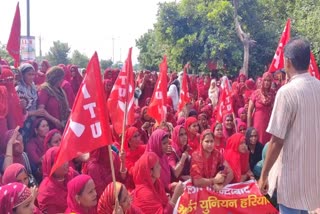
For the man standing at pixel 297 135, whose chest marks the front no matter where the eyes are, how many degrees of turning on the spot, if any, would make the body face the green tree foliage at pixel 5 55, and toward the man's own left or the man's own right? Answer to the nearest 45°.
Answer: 0° — they already face it

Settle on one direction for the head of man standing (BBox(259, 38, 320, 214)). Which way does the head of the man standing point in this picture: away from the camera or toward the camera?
away from the camera

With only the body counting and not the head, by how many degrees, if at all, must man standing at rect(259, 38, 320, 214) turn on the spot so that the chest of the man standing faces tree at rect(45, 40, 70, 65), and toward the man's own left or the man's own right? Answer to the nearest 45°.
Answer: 0° — they already face it

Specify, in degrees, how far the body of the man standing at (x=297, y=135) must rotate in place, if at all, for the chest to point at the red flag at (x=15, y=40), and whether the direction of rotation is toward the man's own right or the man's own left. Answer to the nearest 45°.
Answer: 0° — they already face it

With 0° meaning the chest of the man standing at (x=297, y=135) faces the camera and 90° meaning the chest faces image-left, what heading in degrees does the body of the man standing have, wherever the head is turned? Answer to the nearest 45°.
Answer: approximately 135°
